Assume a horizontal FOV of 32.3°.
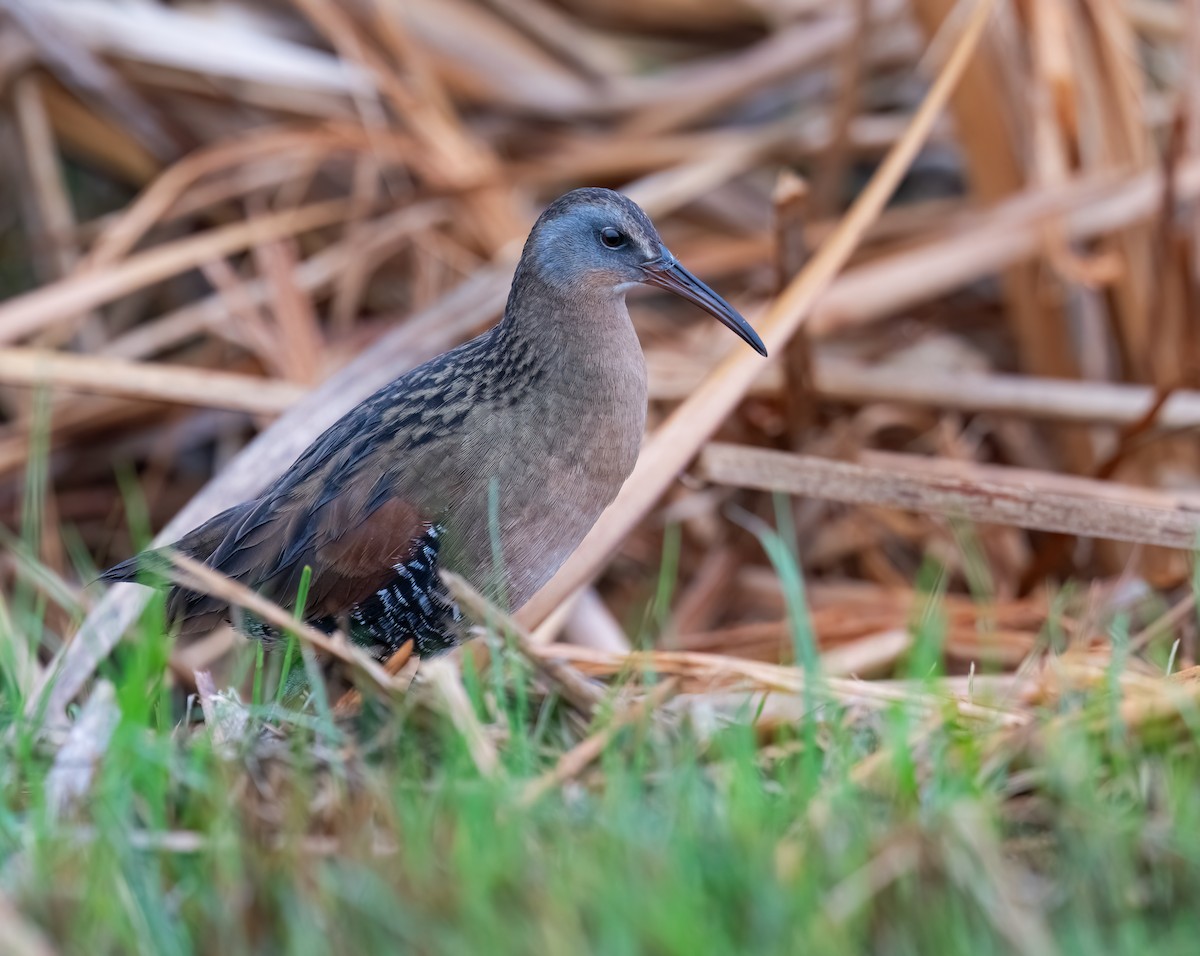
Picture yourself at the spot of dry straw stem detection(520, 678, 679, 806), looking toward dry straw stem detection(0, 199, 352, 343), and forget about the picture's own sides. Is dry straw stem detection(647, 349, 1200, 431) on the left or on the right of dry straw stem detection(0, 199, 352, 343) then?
right

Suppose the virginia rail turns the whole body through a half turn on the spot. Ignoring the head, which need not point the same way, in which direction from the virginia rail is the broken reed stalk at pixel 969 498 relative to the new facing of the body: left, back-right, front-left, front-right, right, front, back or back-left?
back

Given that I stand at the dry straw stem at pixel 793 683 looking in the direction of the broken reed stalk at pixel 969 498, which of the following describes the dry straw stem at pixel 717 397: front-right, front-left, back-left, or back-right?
front-left

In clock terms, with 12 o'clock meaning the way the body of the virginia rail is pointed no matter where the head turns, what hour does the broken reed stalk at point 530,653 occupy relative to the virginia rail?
The broken reed stalk is roughly at 3 o'clock from the virginia rail.

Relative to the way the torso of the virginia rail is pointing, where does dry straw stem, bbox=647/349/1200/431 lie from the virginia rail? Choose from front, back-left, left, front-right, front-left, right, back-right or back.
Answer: front-left

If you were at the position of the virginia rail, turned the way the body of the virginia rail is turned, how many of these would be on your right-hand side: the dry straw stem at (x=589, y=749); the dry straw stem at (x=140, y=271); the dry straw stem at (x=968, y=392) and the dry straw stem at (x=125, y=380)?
1

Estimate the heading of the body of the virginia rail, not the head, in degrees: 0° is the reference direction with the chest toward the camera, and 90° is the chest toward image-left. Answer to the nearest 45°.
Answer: approximately 270°

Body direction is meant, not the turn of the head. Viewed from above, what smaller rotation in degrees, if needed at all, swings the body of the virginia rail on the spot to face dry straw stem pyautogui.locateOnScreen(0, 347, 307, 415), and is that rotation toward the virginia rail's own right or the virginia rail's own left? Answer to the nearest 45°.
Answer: approximately 135° to the virginia rail's own left
